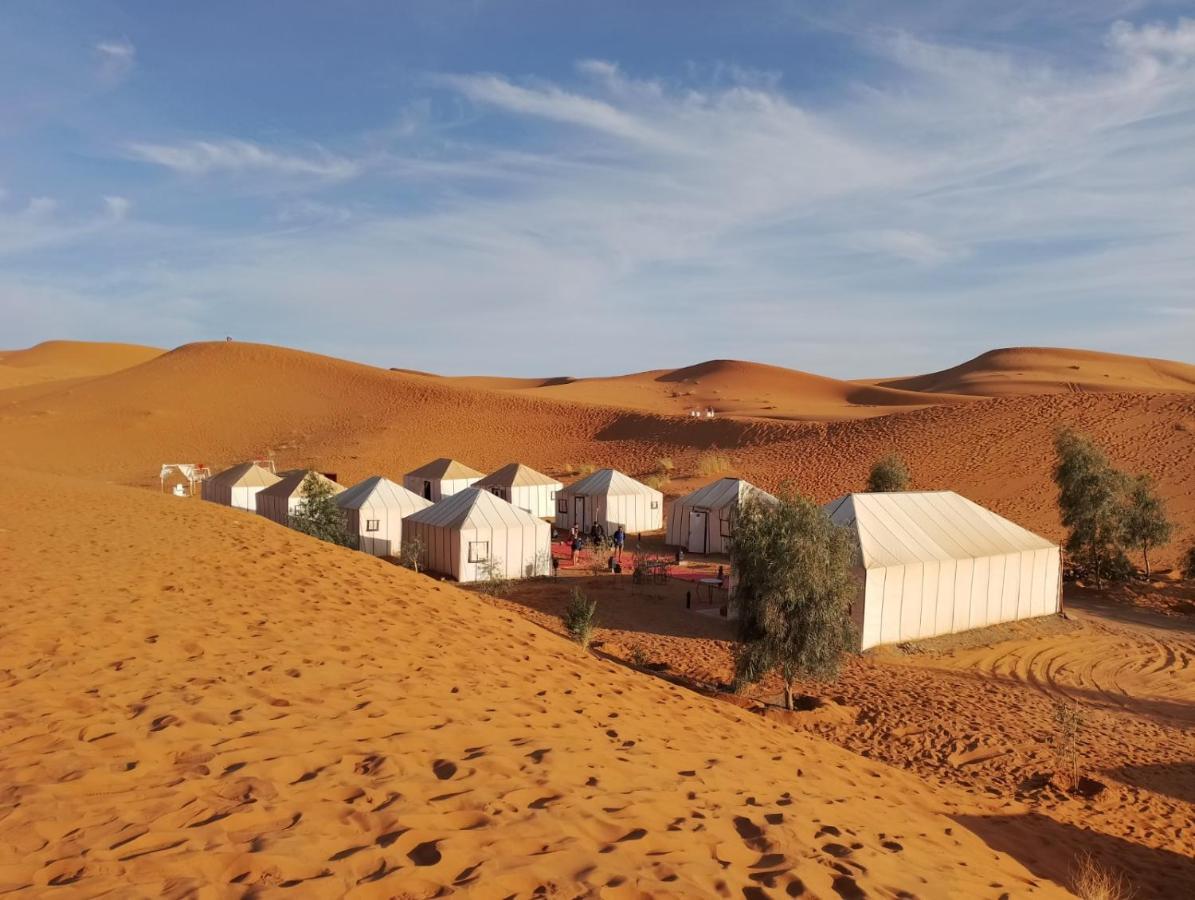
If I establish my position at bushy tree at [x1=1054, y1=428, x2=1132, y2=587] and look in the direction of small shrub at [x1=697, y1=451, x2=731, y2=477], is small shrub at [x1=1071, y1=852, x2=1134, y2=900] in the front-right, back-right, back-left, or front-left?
back-left

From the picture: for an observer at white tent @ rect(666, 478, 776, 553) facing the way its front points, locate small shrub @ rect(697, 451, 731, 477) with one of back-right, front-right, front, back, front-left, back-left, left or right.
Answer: back-right

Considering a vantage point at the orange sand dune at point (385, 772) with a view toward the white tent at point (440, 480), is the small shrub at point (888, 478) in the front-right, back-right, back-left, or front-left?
front-right

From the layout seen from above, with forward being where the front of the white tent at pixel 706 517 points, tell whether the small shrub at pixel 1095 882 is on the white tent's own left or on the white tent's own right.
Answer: on the white tent's own left

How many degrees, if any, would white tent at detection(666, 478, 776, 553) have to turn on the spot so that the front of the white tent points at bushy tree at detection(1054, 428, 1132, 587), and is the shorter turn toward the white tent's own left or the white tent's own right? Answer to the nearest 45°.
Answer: approximately 135° to the white tent's own left

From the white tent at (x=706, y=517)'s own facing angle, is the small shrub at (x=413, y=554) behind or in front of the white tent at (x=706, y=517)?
in front

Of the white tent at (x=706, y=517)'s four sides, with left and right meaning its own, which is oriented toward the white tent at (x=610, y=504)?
right

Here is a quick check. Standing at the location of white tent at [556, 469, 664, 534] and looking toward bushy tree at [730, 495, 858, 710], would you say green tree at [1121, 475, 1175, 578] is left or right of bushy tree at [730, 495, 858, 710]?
left

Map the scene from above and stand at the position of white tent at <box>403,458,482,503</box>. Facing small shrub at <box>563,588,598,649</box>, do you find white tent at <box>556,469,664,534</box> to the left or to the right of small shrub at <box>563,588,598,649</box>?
left

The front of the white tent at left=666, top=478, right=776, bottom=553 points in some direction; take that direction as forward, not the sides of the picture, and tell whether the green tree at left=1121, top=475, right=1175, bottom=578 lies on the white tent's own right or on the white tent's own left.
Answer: on the white tent's own left

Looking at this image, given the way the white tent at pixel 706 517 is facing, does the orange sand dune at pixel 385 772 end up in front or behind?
in front

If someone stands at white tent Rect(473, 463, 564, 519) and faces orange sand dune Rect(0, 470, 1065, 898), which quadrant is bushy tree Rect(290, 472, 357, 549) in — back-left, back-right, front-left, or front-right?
front-right
